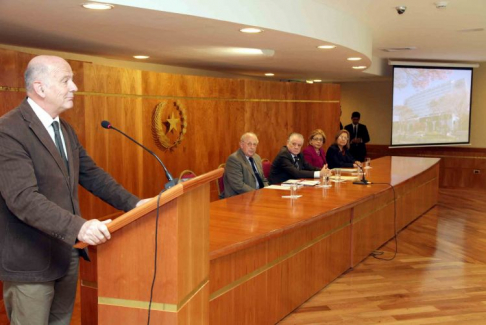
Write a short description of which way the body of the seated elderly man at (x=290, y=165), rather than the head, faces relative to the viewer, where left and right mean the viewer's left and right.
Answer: facing the viewer and to the right of the viewer

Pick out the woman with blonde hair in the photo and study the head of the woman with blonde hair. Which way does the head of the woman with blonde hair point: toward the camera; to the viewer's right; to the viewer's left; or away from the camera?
toward the camera

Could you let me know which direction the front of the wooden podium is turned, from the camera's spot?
facing to the right of the viewer

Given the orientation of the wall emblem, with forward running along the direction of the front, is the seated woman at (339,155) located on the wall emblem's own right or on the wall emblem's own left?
on the wall emblem's own left

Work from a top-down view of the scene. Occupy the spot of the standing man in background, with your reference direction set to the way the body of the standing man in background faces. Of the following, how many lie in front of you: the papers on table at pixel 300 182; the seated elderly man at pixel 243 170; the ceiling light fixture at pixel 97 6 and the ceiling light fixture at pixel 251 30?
4

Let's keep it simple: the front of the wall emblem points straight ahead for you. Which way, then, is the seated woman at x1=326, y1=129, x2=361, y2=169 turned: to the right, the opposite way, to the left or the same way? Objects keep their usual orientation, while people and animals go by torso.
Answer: the same way

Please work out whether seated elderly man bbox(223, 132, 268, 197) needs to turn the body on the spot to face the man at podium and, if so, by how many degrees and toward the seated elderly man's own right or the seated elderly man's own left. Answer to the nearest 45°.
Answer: approximately 45° to the seated elderly man's own right

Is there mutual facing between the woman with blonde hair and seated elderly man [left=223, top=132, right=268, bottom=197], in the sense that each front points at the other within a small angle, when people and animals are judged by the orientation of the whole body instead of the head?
no

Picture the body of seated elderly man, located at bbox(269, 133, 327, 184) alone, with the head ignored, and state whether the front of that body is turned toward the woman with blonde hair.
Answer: no

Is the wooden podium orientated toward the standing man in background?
no

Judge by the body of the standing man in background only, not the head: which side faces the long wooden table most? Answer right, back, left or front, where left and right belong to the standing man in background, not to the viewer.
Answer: front

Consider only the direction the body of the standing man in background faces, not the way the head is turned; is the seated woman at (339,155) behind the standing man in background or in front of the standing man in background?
in front

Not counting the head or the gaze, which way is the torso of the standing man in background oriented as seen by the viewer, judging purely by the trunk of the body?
toward the camera

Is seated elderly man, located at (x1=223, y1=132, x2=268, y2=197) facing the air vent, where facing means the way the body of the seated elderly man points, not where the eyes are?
no

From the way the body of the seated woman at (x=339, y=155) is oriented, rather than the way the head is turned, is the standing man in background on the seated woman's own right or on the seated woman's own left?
on the seated woman's own left
